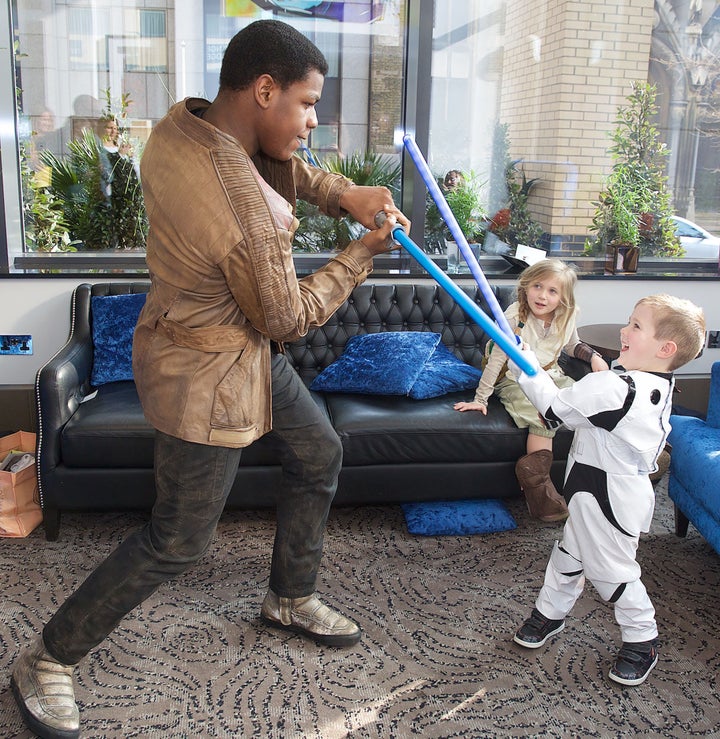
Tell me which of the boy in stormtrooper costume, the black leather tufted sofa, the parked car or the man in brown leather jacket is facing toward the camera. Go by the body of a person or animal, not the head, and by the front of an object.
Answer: the black leather tufted sofa

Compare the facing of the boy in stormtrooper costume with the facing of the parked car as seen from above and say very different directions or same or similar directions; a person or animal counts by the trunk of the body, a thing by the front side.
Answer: very different directions

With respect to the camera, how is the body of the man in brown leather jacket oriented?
to the viewer's right

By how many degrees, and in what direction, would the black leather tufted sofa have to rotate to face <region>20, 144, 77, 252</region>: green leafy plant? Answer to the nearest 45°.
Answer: approximately 135° to its right

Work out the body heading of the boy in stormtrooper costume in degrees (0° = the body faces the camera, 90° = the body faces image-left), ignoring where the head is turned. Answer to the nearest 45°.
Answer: approximately 90°

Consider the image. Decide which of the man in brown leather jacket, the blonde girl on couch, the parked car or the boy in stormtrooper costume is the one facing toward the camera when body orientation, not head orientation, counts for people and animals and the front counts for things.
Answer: the blonde girl on couch

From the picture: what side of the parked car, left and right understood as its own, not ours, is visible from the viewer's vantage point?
right

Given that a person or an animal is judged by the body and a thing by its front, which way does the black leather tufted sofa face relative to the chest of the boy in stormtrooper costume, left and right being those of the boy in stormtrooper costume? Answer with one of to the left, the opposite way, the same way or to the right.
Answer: to the left

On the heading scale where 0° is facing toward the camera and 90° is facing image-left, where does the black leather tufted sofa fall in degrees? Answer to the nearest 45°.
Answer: approximately 0°

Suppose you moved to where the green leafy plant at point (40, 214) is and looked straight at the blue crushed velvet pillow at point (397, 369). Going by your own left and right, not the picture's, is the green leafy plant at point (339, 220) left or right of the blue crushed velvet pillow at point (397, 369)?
left

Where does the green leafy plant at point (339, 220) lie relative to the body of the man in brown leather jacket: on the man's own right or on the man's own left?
on the man's own left

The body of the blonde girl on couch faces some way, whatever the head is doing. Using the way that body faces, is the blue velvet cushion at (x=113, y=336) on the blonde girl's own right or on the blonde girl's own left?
on the blonde girl's own right

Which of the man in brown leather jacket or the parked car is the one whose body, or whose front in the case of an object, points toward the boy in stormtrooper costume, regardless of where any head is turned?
the man in brown leather jacket

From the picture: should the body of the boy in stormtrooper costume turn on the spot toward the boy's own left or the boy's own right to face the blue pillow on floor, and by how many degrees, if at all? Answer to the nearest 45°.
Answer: approximately 45° to the boy's own right

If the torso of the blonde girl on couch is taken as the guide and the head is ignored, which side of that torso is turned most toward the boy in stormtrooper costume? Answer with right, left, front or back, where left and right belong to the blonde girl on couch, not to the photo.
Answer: front

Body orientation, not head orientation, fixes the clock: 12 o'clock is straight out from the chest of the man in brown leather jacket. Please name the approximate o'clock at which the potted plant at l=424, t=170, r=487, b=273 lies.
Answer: The potted plant is roughly at 10 o'clock from the man in brown leather jacket.

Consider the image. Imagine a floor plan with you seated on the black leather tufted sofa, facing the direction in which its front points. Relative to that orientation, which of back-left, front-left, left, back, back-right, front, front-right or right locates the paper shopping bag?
right

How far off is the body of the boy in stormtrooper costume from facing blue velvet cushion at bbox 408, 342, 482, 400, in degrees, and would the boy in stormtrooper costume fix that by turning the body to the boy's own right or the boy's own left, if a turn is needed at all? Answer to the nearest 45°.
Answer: approximately 45° to the boy's own right

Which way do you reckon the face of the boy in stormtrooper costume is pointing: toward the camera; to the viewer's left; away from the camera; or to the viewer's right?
to the viewer's left

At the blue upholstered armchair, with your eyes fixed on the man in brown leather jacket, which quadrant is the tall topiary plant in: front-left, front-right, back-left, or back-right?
back-right

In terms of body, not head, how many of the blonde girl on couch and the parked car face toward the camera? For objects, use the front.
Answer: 1

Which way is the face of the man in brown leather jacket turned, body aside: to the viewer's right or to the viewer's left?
to the viewer's right
